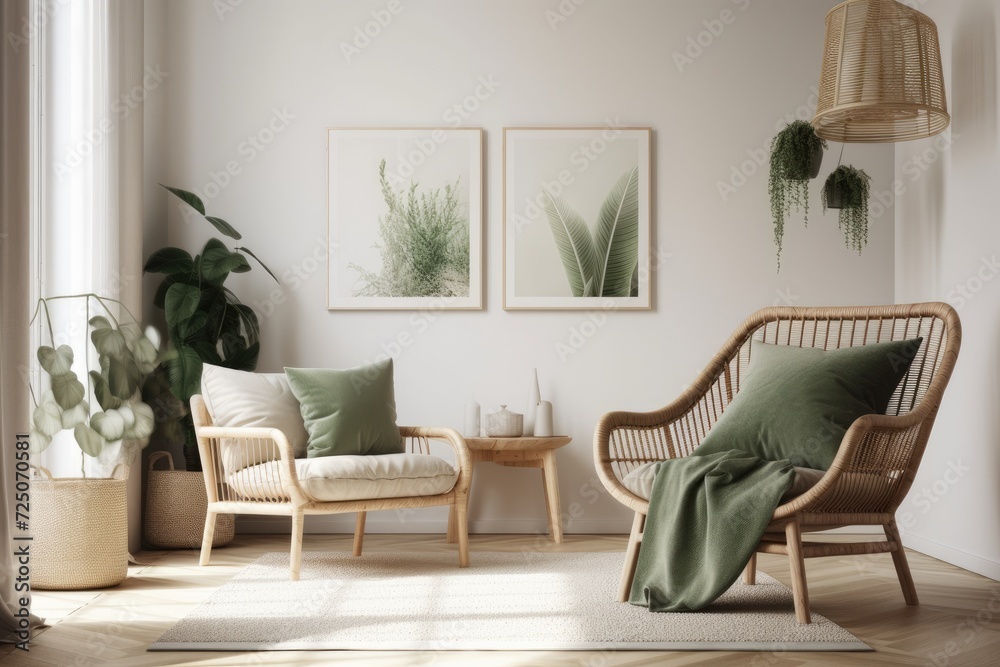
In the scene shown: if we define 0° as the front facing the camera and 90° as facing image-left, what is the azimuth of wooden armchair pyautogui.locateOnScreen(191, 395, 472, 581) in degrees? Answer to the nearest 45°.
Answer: approximately 315°

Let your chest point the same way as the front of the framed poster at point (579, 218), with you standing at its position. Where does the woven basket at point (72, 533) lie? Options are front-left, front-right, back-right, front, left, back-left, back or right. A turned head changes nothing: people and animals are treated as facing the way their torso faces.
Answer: front-right

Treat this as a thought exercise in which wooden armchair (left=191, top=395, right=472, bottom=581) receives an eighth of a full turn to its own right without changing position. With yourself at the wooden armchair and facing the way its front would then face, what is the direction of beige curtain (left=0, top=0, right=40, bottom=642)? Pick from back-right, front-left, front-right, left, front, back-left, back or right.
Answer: front-right

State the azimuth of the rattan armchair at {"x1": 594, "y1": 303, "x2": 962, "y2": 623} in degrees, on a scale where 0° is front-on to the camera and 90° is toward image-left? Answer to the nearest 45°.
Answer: approximately 45°

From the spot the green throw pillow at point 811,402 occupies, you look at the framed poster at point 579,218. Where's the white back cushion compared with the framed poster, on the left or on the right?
left

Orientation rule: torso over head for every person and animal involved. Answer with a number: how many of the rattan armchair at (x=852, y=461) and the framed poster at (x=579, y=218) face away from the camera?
0

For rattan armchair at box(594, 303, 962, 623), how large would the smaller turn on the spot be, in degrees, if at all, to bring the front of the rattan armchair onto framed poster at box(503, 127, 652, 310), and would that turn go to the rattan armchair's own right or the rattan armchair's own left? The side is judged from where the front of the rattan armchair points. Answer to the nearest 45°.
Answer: approximately 90° to the rattan armchair's own right

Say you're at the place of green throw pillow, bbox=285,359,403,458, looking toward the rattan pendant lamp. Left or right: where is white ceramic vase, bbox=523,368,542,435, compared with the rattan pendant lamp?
left

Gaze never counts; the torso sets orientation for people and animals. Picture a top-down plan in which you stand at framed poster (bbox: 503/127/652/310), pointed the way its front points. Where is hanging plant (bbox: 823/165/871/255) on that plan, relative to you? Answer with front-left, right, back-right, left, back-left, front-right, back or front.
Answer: left

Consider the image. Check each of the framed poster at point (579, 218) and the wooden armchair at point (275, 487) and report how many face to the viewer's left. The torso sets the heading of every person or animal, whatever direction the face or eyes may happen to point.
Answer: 0

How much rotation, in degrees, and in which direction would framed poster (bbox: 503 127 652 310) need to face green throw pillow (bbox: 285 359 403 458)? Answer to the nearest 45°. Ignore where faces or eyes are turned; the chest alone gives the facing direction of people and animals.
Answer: approximately 45° to its right

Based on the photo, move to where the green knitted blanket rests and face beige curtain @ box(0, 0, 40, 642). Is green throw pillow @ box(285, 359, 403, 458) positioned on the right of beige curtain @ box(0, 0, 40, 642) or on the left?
right

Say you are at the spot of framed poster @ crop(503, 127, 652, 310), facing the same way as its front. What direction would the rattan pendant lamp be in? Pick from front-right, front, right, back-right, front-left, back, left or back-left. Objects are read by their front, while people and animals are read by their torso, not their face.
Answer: front-left

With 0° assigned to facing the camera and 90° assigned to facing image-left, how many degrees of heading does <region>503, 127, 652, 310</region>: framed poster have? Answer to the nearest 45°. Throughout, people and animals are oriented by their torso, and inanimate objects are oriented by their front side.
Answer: approximately 0°

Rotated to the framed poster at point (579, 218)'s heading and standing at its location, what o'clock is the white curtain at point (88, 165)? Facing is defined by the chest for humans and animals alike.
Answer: The white curtain is roughly at 2 o'clock from the framed poster.
